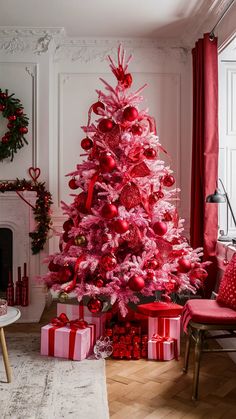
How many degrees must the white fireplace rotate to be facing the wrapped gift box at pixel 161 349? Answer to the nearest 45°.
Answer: approximately 45° to its left

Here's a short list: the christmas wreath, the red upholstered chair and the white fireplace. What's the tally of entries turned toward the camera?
2

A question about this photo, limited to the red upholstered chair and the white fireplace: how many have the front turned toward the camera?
1

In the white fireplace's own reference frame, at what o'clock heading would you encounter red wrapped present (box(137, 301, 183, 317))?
The red wrapped present is roughly at 11 o'clock from the white fireplace.

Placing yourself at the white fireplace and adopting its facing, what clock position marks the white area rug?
The white area rug is roughly at 12 o'clock from the white fireplace.

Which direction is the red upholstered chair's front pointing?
to the viewer's left

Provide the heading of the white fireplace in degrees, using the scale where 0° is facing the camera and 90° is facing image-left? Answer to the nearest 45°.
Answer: approximately 0°
